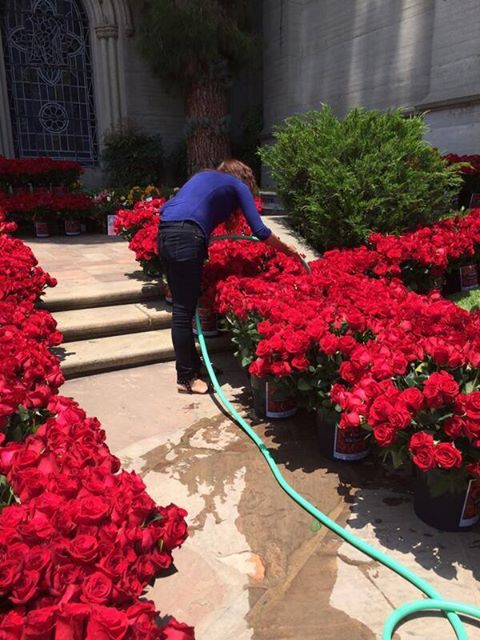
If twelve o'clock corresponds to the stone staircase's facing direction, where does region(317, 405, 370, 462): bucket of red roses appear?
The bucket of red roses is roughly at 11 o'clock from the stone staircase.

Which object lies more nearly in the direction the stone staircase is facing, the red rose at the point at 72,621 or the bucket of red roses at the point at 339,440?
the red rose

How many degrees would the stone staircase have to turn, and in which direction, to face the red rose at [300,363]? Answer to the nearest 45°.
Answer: approximately 45° to its left

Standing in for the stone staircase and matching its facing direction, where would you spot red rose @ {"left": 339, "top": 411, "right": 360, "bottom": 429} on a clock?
The red rose is roughly at 11 o'clock from the stone staircase.

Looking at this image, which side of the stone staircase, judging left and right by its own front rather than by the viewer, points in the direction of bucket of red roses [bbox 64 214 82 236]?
back

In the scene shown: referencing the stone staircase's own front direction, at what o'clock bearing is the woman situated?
The woman is roughly at 11 o'clock from the stone staircase.

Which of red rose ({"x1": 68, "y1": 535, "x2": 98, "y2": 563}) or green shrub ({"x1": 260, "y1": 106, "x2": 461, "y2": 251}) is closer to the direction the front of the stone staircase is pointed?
the red rose

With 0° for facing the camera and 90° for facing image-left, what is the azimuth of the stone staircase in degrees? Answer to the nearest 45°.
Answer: approximately 0°

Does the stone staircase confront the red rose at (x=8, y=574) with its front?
yes

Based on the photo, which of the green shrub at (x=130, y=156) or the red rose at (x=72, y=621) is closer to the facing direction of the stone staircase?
the red rose

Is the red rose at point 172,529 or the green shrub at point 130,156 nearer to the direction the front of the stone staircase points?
the red rose
